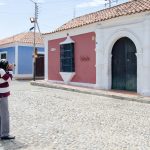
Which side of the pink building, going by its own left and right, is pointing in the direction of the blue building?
right

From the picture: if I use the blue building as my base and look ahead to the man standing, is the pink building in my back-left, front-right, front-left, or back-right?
front-left

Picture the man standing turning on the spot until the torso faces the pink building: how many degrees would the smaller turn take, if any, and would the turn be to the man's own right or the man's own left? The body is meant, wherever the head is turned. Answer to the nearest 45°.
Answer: approximately 45° to the man's own left

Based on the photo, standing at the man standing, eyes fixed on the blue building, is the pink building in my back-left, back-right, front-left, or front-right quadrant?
front-right

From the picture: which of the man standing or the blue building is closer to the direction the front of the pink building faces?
the man standing

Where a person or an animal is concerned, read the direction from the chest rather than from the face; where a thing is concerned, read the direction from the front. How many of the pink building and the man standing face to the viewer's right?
1

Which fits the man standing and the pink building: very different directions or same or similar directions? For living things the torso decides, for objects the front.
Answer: very different directions

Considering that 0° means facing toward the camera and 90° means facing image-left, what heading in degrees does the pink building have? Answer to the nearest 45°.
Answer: approximately 45°

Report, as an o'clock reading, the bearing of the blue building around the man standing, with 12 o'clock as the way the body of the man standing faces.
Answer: The blue building is roughly at 9 o'clock from the man standing.

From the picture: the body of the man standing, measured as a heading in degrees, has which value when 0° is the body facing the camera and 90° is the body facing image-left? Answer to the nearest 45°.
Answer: approximately 270°

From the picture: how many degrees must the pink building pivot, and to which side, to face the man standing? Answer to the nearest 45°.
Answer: approximately 45° to its left
